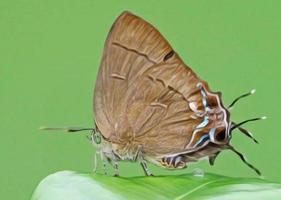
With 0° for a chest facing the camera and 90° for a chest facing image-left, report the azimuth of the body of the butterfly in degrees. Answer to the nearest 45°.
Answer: approximately 90°
